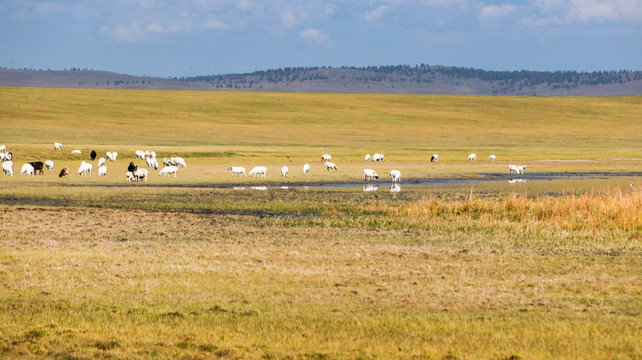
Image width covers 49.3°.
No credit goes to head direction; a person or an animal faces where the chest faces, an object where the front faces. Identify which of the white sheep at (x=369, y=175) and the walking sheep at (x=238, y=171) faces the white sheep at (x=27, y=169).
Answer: the walking sheep

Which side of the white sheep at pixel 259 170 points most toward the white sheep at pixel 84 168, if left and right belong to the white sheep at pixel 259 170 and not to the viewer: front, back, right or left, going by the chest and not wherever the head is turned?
front

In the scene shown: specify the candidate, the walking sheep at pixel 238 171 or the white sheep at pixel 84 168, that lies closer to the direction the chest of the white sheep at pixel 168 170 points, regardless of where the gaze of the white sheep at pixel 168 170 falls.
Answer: the white sheep

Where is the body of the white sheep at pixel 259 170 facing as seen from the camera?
to the viewer's left

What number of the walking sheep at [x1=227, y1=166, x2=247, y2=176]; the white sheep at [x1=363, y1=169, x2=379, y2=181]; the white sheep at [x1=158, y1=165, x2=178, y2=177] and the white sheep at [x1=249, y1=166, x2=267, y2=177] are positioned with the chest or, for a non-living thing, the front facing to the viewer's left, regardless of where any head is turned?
3

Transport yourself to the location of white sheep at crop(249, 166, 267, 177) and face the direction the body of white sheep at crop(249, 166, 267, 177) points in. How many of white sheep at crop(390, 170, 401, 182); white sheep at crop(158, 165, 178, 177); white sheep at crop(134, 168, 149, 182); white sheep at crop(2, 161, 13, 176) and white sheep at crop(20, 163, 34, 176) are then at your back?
1

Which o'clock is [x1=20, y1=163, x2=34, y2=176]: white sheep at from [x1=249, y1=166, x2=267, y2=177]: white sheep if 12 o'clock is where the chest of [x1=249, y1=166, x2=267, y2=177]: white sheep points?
[x1=20, y1=163, x2=34, y2=176]: white sheep is roughly at 12 o'clock from [x1=249, y1=166, x2=267, y2=177]: white sheep.

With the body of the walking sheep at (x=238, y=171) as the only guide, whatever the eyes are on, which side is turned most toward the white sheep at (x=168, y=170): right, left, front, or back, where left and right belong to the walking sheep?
front

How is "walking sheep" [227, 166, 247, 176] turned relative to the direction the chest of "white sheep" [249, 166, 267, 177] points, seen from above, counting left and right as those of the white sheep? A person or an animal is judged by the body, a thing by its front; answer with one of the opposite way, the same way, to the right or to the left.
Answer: the same way

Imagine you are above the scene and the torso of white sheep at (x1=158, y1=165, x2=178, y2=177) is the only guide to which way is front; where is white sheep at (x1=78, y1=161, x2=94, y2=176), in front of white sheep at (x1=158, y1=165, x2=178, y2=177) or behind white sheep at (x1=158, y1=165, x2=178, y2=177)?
in front

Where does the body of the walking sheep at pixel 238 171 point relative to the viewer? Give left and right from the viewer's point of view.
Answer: facing to the left of the viewer

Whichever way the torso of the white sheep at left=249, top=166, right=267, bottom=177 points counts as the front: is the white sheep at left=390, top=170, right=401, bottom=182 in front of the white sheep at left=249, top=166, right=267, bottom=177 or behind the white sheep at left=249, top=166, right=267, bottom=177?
behind
